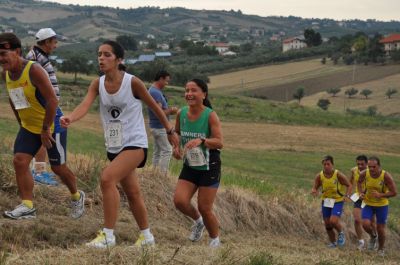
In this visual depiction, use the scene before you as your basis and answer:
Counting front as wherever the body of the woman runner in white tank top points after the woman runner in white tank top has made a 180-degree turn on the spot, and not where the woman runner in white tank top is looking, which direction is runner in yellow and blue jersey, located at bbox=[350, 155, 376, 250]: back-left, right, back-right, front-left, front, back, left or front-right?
front

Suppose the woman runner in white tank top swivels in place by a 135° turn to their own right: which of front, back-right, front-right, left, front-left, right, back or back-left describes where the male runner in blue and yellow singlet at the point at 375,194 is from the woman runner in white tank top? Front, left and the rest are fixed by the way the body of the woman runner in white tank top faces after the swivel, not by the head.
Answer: front-right

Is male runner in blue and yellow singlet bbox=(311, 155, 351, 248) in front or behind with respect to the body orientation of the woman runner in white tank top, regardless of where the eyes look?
behind

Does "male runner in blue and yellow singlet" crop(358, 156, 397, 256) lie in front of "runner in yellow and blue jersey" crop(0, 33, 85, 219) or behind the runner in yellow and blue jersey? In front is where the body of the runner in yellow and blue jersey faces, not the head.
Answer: behind

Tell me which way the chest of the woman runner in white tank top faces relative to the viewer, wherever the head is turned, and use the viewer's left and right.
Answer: facing the viewer and to the left of the viewer

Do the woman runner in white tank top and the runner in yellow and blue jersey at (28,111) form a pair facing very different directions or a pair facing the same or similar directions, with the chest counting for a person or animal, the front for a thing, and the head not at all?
same or similar directions

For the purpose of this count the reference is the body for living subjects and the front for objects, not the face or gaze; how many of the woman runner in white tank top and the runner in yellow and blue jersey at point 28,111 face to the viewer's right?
0

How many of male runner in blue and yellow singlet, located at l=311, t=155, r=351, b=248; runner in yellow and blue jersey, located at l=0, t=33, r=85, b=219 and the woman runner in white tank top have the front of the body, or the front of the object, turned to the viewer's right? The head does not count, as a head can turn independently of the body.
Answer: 0
